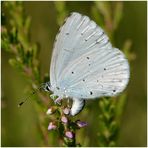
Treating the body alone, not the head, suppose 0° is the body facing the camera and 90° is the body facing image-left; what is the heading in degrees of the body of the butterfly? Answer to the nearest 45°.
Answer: approximately 90°
